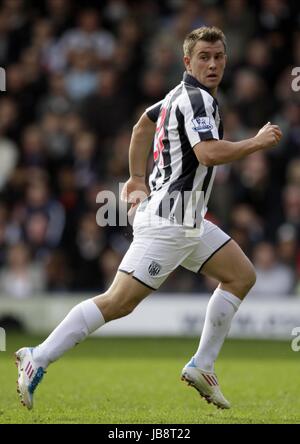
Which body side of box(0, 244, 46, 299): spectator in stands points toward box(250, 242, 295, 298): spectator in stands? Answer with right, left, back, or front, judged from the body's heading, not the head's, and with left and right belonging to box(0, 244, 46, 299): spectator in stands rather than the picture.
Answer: left

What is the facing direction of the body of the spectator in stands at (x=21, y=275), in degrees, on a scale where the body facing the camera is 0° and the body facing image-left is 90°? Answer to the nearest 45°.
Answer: approximately 0°

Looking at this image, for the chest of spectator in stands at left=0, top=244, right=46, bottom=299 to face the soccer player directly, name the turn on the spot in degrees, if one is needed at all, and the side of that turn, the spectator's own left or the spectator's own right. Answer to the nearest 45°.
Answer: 0° — they already face them

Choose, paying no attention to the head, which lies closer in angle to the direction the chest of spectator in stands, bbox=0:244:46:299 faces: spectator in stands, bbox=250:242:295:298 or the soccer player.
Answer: the soccer player
